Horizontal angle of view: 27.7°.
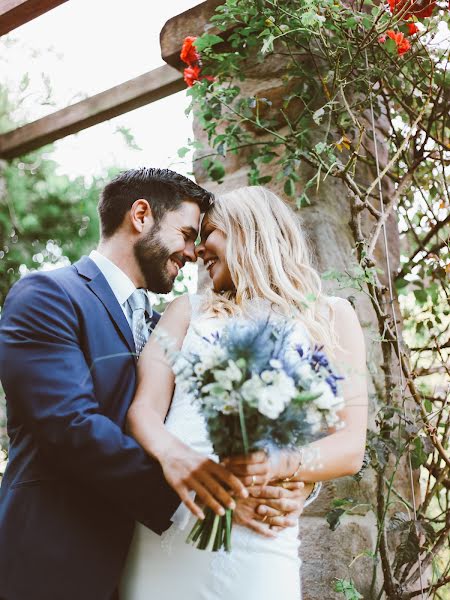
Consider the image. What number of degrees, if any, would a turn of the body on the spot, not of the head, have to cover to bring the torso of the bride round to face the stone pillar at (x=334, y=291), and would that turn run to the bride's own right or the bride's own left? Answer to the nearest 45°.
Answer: approximately 135° to the bride's own left

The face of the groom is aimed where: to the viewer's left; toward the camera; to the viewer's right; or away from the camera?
to the viewer's right

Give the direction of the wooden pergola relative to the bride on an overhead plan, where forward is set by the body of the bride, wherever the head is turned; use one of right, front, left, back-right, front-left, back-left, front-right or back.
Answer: back

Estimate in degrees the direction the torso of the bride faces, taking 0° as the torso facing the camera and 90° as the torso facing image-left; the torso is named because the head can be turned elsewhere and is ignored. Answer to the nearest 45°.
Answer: approximately 0°

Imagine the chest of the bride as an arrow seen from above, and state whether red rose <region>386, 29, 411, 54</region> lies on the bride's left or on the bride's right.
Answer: on the bride's left

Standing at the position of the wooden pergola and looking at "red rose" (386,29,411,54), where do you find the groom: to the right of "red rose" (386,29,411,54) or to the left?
right

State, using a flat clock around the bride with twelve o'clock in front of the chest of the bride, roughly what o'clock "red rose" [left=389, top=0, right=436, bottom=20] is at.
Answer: The red rose is roughly at 8 o'clock from the bride.
